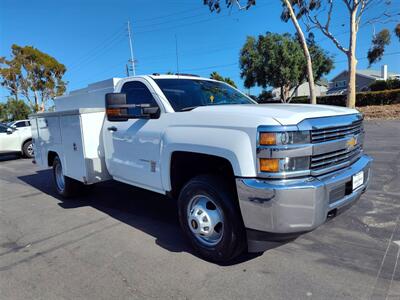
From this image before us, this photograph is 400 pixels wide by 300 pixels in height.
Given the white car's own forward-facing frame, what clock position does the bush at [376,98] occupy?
The bush is roughly at 12 o'clock from the white car.

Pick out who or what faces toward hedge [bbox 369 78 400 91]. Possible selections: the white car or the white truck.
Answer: the white car

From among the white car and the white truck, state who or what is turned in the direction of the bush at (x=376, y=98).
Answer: the white car

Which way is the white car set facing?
to the viewer's right

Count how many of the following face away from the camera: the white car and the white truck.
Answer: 0

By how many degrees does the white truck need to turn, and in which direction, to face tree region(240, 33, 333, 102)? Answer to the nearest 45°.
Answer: approximately 135° to its left

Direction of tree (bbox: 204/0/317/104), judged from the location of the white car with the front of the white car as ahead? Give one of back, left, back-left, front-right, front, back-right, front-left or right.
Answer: front

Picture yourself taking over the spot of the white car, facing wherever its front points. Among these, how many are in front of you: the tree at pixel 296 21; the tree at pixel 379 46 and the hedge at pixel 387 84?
3

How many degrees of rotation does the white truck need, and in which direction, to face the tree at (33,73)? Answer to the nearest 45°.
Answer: approximately 180°

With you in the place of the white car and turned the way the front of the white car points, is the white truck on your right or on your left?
on your right

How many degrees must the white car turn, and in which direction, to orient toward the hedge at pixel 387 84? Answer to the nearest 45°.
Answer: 0° — it already faces it

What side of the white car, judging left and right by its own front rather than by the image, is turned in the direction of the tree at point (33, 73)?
left

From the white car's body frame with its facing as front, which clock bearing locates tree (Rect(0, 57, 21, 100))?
The tree is roughly at 9 o'clock from the white car.

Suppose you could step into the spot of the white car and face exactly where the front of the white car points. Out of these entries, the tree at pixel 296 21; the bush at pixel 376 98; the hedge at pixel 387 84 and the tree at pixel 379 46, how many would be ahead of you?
4
